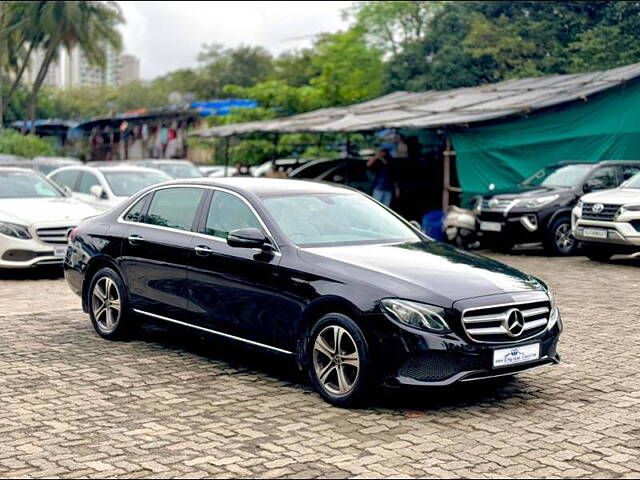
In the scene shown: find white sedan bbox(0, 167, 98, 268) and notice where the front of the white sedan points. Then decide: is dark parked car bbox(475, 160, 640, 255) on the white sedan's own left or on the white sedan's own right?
on the white sedan's own left

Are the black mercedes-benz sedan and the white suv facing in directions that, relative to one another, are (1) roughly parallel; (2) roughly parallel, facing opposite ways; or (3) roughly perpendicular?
roughly perpendicular

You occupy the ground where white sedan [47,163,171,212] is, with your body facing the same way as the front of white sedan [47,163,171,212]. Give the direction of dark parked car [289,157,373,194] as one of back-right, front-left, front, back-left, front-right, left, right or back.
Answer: left

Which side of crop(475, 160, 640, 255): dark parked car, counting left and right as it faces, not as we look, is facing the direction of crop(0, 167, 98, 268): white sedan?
front

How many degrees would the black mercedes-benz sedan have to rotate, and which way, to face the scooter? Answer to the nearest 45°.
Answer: approximately 135° to its left

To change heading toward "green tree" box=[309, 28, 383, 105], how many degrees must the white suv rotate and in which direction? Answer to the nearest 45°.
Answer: approximately 90° to its right

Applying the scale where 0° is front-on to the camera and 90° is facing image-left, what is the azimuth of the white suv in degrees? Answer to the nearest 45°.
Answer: approximately 45°

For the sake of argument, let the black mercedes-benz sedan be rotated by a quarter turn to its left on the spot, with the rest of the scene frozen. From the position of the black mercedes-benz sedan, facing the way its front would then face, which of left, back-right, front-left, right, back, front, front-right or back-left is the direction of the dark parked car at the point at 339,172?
front-left

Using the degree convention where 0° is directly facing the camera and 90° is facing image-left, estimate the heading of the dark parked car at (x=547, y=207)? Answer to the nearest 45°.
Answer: approximately 45°

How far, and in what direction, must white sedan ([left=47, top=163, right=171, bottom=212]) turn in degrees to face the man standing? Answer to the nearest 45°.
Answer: approximately 90° to its left

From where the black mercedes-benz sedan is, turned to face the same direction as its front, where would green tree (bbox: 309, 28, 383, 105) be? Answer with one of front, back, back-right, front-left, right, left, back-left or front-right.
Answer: back-left

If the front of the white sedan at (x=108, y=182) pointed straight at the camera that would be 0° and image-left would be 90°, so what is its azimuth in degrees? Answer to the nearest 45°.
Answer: approximately 315°

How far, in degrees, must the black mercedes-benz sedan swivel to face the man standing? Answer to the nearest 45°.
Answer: approximately 135° to its left

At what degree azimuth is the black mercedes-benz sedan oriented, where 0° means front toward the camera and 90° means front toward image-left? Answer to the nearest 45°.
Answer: approximately 315°

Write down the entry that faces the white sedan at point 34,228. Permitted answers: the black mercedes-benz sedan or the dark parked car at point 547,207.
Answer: the dark parked car
